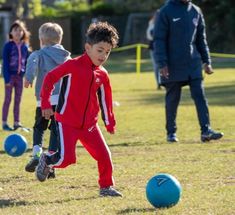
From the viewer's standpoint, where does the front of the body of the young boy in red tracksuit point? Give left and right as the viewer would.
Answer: facing the viewer and to the right of the viewer

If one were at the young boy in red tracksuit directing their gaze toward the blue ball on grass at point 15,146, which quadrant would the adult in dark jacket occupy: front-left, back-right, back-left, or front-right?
front-right

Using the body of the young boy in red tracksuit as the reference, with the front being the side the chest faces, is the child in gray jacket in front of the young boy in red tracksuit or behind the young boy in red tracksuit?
behind

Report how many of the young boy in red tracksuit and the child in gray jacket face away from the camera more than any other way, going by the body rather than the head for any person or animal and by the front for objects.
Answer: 1

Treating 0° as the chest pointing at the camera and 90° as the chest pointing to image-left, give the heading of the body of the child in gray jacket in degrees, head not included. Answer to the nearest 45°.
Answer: approximately 180°

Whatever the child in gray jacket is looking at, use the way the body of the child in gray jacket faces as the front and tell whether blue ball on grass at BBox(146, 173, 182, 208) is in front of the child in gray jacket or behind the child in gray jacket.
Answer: behind

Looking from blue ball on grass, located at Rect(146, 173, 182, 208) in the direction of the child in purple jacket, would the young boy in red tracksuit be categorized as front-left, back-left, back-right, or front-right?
front-left

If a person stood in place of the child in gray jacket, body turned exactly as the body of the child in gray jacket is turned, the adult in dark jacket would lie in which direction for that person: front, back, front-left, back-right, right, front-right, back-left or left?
front-right

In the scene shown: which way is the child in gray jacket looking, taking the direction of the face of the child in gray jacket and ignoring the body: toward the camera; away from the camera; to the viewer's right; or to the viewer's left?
away from the camera

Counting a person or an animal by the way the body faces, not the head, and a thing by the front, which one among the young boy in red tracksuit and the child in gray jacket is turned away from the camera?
the child in gray jacket
